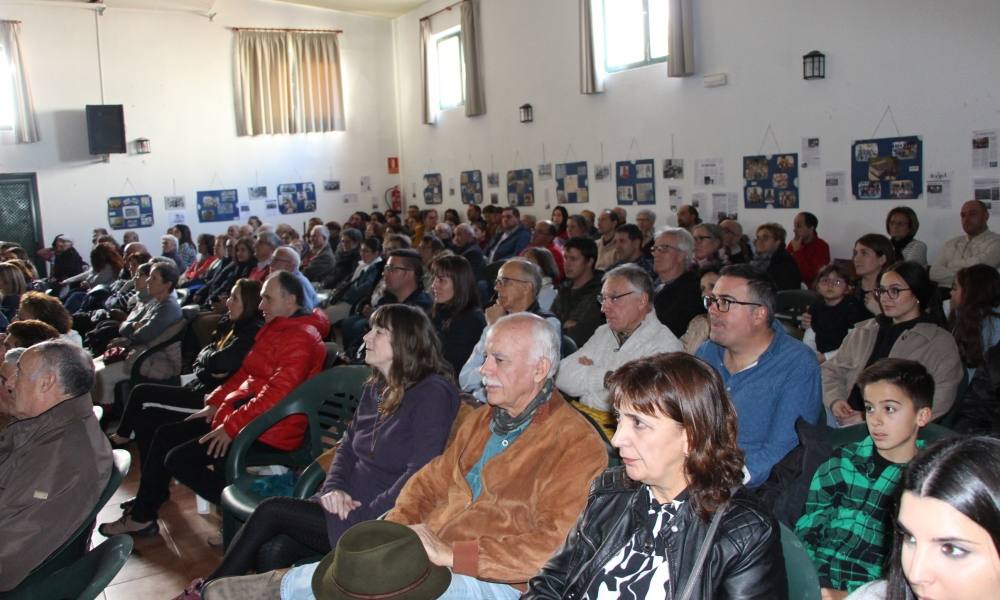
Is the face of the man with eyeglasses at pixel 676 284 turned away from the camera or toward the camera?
toward the camera

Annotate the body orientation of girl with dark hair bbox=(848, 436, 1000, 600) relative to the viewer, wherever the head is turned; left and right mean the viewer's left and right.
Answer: facing the viewer and to the left of the viewer

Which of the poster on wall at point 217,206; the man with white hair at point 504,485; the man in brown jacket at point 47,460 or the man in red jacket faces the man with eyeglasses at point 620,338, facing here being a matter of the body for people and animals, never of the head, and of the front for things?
the poster on wall

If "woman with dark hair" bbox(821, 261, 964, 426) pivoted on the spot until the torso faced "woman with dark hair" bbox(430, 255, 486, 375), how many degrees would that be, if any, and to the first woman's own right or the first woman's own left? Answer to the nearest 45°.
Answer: approximately 45° to the first woman's own right

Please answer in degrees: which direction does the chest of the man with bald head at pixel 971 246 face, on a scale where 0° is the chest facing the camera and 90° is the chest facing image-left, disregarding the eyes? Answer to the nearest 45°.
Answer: approximately 45°

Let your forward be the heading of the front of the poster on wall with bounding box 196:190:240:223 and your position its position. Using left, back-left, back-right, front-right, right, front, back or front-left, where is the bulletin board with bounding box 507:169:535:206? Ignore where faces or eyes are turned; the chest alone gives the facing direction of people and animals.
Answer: front-left

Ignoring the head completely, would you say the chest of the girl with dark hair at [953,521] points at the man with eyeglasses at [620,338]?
no

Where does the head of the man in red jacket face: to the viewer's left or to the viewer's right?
to the viewer's left

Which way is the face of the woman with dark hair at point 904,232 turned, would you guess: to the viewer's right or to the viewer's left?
to the viewer's left

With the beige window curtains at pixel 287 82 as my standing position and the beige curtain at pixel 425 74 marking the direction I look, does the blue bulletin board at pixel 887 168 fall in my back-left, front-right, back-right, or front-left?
front-right

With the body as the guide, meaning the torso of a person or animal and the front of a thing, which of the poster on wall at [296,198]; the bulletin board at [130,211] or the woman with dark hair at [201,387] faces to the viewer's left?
the woman with dark hair

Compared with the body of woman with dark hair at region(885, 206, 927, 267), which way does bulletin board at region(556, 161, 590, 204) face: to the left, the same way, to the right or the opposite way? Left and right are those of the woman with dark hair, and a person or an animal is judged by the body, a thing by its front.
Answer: the same way

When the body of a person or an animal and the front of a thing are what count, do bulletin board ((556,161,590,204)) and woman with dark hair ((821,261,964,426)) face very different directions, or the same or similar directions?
same or similar directions

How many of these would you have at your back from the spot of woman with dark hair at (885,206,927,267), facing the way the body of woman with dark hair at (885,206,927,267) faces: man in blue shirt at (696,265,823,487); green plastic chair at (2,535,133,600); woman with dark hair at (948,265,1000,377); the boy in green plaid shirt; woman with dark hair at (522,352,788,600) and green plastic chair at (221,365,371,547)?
0

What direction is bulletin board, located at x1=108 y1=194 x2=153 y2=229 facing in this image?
toward the camera

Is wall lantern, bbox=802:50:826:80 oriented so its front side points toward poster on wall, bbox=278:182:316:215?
no

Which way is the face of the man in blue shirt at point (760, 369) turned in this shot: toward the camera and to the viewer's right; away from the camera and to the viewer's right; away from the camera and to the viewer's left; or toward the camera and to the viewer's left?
toward the camera and to the viewer's left

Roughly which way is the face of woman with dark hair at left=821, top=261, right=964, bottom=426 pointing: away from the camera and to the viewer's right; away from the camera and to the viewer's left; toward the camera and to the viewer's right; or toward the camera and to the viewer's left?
toward the camera and to the viewer's left
